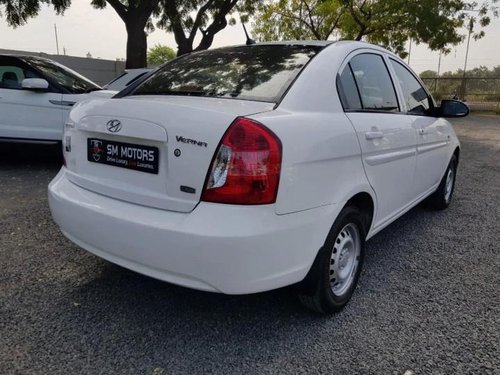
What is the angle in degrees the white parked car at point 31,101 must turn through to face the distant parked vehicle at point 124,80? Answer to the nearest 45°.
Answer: approximately 90° to its left

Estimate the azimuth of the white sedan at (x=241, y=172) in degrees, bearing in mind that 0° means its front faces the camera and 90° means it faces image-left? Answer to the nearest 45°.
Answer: approximately 225°

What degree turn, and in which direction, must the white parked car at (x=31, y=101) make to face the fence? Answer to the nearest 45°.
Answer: approximately 90° to its left

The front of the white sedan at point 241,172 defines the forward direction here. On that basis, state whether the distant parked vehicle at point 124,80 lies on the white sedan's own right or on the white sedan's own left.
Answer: on the white sedan's own left

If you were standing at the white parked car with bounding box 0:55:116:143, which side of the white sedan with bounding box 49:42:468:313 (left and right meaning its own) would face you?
left

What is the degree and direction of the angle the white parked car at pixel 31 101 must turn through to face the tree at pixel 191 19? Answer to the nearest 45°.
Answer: approximately 90° to its left

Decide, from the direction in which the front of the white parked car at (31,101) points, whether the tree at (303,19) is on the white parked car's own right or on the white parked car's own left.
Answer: on the white parked car's own left

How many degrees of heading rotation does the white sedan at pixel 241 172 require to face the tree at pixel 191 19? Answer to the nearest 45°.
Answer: approximately 45° to its left
